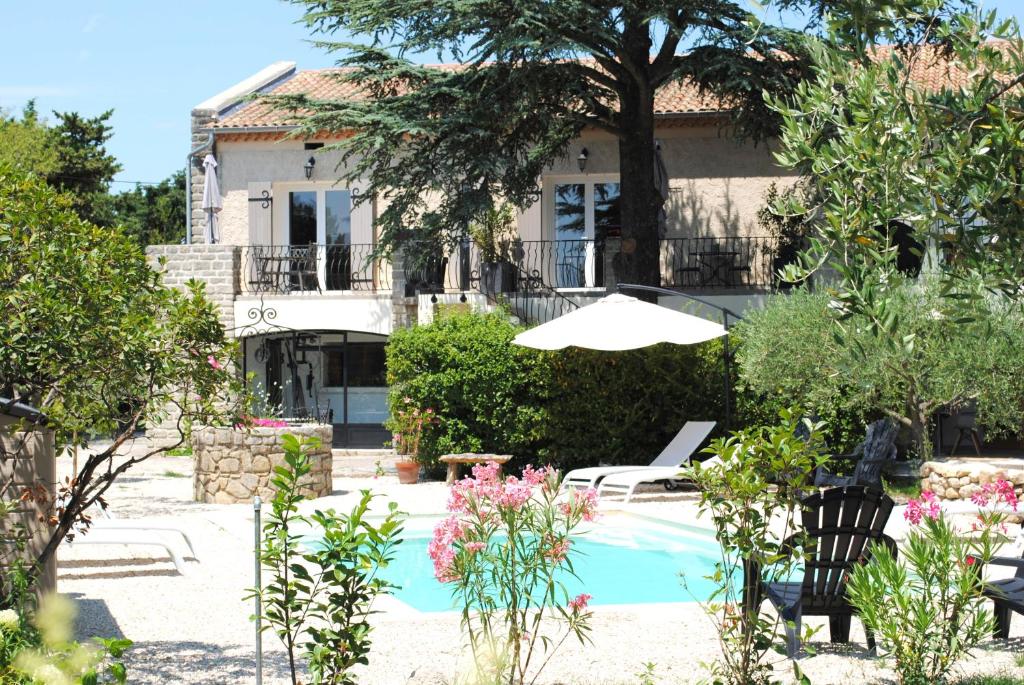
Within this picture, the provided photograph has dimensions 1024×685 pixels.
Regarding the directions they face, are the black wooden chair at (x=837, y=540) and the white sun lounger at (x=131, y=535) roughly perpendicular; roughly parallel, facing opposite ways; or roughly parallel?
roughly perpendicular

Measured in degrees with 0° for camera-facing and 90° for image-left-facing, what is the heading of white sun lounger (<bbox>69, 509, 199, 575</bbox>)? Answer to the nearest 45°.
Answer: approximately 270°

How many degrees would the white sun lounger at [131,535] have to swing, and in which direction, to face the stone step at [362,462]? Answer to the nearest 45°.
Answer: approximately 90° to its left

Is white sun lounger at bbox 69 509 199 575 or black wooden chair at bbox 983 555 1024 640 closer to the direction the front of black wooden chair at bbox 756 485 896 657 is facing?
the white sun lounger

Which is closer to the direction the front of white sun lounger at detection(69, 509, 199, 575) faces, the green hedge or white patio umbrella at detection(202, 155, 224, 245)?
the green hedge

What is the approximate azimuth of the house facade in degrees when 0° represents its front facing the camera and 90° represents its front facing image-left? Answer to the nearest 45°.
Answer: approximately 0°

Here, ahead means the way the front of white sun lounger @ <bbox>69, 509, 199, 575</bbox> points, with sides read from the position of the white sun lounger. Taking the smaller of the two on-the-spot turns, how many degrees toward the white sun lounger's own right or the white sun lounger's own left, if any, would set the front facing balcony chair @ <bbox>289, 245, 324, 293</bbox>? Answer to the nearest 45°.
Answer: approximately 90° to the white sun lounger's own left

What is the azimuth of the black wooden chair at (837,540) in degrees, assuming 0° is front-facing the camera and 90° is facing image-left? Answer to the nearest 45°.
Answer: approximately 135°

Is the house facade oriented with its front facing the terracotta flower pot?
yes

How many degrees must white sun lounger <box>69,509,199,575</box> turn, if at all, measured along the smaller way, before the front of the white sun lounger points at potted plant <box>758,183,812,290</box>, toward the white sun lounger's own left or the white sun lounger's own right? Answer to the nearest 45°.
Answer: approximately 45° to the white sun lounger's own left
